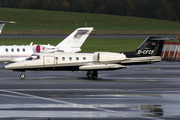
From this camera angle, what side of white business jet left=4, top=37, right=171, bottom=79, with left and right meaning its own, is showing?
left

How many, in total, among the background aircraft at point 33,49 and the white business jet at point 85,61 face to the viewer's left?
2

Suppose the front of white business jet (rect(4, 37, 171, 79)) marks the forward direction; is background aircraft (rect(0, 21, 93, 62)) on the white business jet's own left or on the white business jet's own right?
on the white business jet's own right

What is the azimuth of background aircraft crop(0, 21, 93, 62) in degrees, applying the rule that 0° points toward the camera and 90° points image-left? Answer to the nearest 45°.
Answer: approximately 90°

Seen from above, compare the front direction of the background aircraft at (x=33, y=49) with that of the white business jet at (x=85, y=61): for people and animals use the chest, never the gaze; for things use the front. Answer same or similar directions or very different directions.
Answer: same or similar directions

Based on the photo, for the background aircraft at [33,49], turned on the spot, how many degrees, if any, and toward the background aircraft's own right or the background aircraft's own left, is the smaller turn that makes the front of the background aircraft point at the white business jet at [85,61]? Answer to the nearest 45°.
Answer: approximately 135° to the background aircraft's own left
